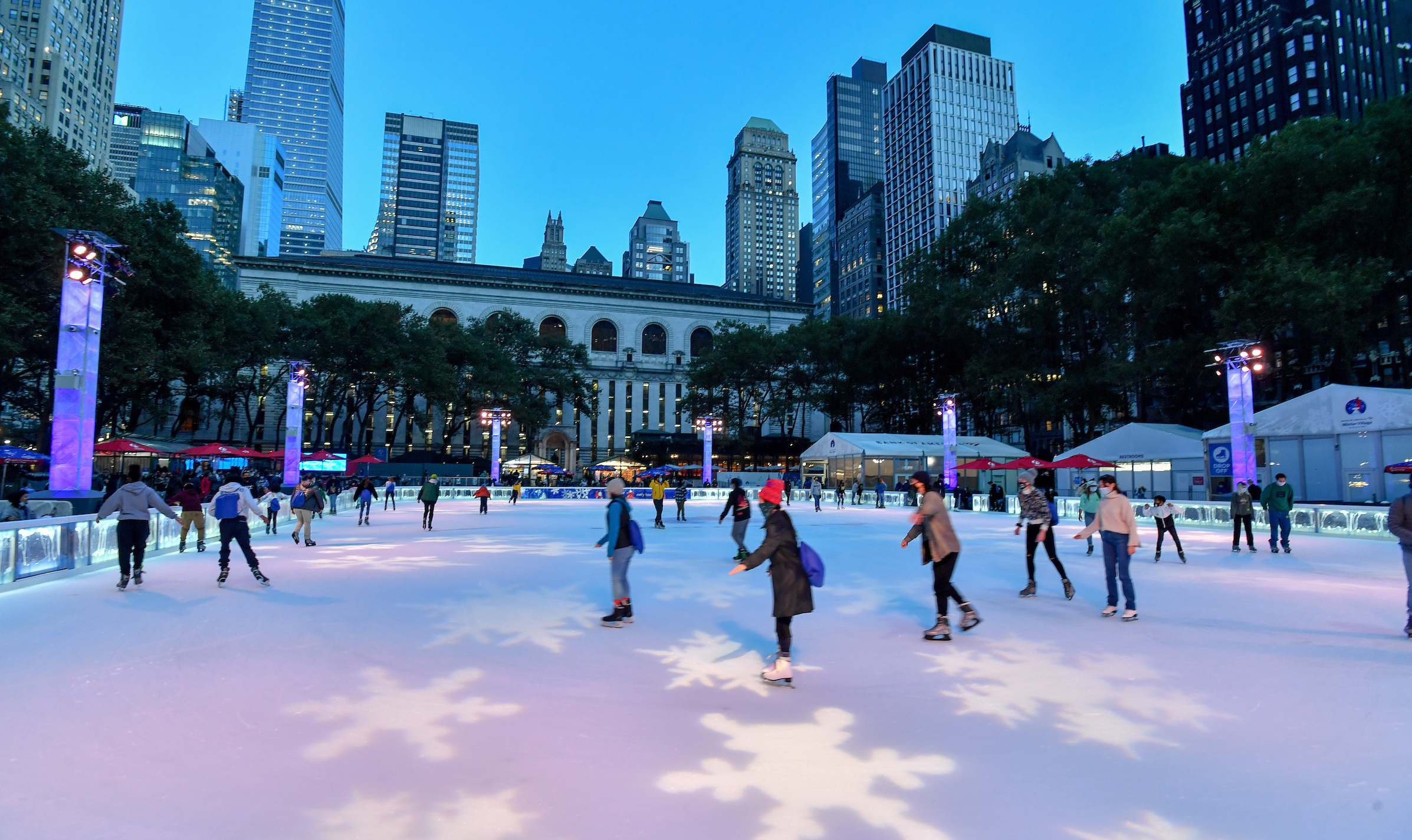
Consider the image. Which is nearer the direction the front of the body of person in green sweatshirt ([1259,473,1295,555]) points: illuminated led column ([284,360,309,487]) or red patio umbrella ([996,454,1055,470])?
the illuminated led column

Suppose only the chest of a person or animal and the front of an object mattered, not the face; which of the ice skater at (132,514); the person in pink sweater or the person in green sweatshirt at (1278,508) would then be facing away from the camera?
the ice skater

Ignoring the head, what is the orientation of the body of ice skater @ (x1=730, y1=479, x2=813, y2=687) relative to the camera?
to the viewer's left

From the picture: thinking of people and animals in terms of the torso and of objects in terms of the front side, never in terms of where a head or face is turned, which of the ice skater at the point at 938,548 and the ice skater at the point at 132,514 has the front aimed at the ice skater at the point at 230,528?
the ice skater at the point at 938,548

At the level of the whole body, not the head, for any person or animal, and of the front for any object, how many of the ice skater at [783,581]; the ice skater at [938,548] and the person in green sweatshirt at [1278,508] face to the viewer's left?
2

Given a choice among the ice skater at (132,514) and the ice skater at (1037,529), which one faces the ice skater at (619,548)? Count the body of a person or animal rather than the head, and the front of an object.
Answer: the ice skater at (1037,529)

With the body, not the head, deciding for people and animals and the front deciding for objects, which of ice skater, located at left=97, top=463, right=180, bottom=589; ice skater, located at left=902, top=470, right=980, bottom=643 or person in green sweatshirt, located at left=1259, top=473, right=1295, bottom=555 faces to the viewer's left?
ice skater, located at left=902, top=470, right=980, bottom=643
